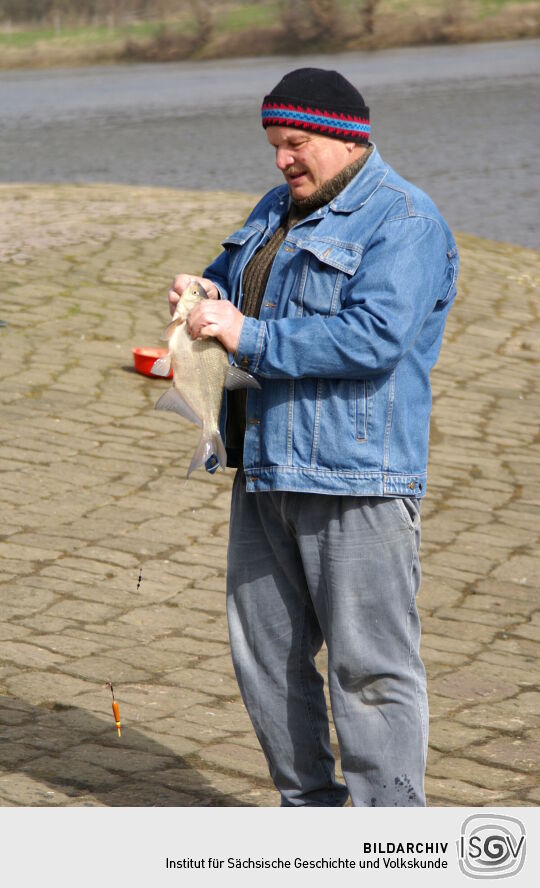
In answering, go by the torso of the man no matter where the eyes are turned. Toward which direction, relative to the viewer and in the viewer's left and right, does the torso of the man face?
facing the viewer and to the left of the viewer

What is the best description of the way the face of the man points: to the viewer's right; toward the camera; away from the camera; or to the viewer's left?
to the viewer's left

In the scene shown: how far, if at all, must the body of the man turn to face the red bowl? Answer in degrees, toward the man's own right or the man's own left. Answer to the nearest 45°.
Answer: approximately 135° to the man's own right
